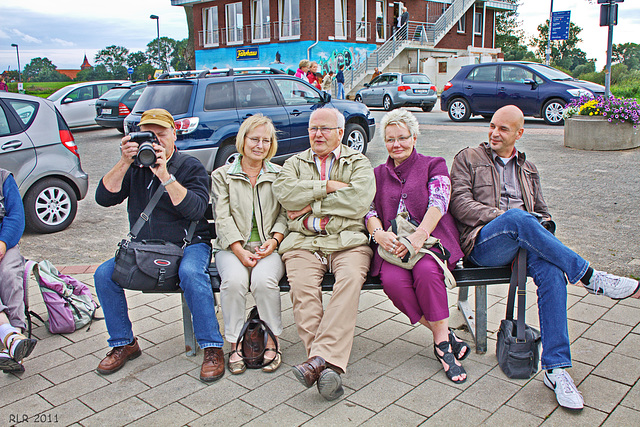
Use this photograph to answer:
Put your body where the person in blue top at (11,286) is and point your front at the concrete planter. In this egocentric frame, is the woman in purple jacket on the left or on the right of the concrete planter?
right

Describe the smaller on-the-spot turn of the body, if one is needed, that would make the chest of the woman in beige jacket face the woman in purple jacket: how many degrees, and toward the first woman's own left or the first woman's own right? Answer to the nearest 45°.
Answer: approximately 90° to the first woman's own left

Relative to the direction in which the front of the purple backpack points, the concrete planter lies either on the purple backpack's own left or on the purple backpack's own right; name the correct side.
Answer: on the purple backpack's own left

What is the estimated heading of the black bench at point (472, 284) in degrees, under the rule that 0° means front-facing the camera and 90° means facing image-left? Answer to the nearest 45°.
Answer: approximately 0°

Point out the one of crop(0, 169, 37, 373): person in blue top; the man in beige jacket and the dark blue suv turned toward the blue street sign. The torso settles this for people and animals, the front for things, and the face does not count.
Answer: the dark blue suv

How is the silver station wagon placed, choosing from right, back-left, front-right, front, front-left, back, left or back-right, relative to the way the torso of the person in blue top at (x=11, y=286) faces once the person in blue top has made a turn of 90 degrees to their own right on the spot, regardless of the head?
back-right

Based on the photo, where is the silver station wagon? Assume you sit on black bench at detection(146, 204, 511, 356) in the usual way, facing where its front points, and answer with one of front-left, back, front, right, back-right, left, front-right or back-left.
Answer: back
